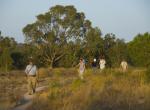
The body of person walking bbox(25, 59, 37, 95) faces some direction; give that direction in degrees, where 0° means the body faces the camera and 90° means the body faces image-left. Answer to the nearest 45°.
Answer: approximately 0°
